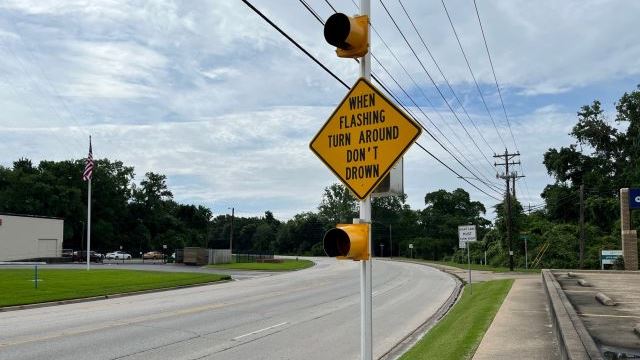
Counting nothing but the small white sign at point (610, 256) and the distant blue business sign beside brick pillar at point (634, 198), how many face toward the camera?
2

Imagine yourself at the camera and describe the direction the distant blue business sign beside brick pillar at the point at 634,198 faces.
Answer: facing the viewer

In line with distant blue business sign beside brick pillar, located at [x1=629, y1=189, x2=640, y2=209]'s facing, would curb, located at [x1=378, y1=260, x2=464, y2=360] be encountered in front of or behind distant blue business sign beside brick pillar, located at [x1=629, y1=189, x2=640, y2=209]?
in front

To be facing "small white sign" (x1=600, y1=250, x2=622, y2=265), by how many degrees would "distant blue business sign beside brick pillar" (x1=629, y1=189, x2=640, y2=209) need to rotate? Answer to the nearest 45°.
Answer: approximately 180°

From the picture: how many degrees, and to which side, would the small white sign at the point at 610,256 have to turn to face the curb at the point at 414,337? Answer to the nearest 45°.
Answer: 0° — it already faces it

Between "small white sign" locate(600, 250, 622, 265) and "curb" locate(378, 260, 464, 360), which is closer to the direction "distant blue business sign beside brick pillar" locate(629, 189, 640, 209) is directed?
the curb

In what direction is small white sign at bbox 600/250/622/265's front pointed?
toward the camera

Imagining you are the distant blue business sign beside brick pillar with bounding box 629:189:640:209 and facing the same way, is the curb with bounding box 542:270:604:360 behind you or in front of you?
in front

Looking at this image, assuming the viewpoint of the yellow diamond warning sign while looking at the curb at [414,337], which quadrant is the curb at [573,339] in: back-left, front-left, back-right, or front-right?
front-right
